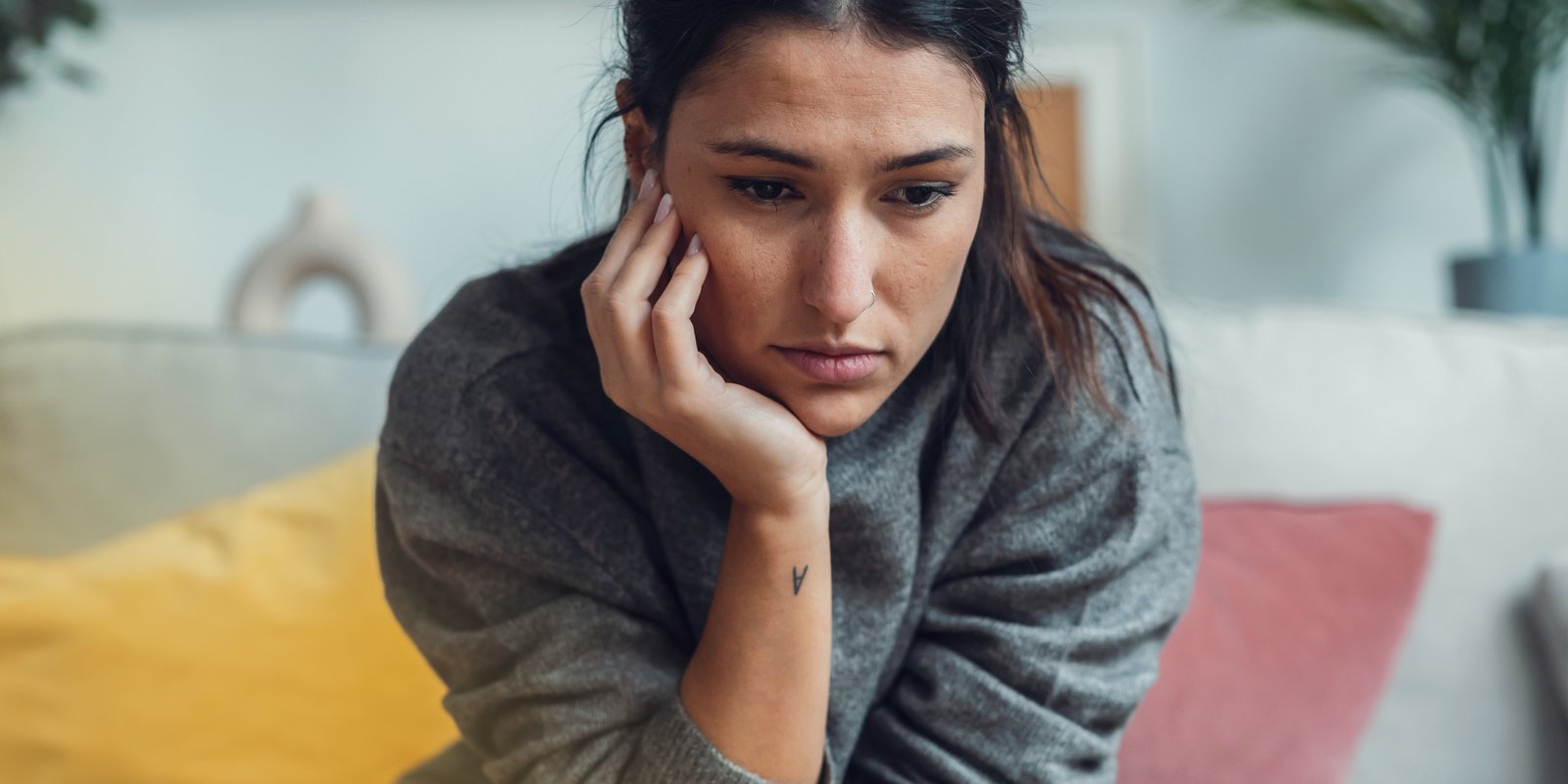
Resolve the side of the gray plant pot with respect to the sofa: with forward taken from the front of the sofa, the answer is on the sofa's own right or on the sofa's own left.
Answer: on the sofa's own left

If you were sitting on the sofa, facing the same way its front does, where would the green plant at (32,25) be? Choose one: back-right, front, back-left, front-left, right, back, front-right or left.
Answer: back-right

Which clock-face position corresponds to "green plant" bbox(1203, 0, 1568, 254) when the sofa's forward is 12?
The green plant is roughly at 8 o'clock from the sofa.

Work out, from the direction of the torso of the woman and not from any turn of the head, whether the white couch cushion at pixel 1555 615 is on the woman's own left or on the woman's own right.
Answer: on the woman's own left

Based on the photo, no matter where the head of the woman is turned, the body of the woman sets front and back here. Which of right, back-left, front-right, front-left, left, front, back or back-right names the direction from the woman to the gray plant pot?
back-left

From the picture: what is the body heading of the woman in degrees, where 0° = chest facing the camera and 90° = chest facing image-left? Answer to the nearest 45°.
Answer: approximately 0°
